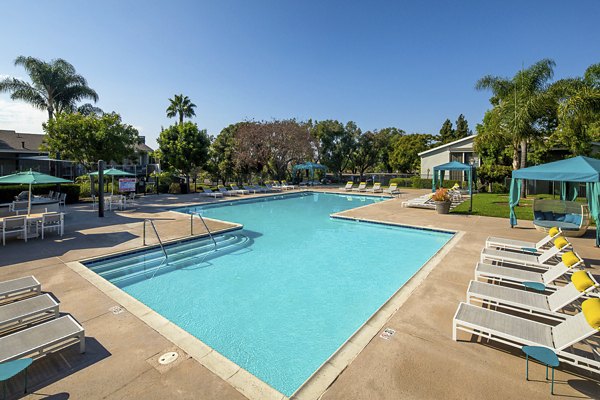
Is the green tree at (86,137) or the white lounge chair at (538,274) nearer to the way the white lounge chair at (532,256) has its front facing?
the green tree

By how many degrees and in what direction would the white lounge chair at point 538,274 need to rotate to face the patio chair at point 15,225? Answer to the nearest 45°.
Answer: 0° — it already faces it

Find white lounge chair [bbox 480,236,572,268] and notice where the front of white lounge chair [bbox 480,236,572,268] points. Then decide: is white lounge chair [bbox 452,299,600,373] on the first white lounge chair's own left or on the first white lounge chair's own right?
on the first white lounge chair's own left

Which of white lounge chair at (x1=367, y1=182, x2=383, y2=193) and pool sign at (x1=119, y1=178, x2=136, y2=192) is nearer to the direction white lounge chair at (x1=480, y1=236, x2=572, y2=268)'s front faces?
the pool sign

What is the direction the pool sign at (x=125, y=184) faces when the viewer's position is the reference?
facing the viewer

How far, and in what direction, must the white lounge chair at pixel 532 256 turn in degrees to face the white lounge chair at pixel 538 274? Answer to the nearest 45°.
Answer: approximately 90° to its left

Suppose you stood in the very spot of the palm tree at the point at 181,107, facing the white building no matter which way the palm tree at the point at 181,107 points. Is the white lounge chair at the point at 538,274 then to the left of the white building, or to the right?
right

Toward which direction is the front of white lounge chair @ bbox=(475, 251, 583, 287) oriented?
to the viewer's left

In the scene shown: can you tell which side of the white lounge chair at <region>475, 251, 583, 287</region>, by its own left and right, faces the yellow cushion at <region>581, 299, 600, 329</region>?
left

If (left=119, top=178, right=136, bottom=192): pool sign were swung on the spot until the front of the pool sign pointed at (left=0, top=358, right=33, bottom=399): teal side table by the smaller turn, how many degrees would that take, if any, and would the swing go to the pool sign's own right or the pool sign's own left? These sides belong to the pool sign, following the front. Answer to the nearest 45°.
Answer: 0° — it already faces it

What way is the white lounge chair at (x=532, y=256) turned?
to the viewer's left

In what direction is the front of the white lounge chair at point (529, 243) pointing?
to the viewer's left

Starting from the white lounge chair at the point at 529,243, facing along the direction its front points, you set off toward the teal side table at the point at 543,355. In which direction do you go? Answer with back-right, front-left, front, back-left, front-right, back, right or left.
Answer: left

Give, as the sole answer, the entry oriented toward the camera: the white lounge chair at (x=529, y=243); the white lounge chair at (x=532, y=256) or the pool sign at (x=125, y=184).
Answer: the pool sign
